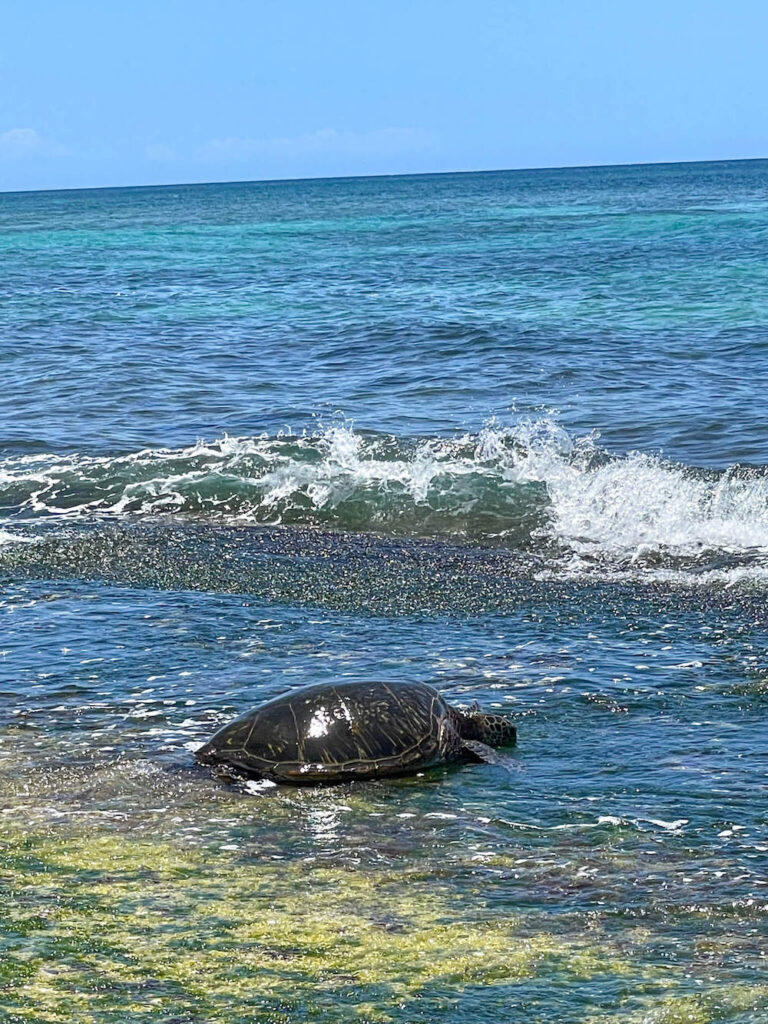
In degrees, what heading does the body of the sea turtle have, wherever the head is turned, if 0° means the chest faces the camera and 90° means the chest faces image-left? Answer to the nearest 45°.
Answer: approximately 270°

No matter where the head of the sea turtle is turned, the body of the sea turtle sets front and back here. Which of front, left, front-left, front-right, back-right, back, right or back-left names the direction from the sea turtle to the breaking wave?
left
